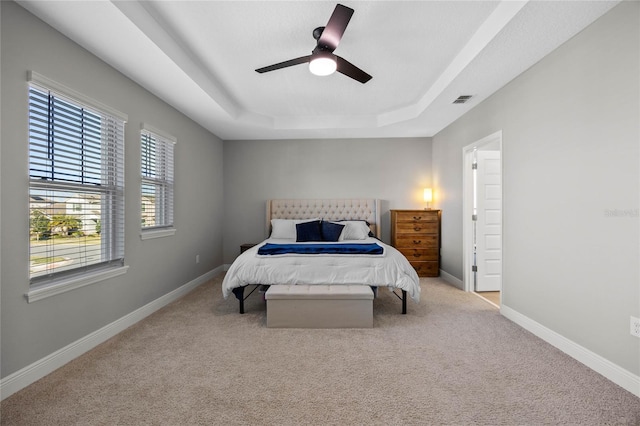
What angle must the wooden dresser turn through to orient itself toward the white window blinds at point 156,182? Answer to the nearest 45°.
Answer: approximately 45° to its right

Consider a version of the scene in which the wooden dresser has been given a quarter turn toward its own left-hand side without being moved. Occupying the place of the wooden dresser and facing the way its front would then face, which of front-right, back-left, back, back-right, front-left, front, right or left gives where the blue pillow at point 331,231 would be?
back-right

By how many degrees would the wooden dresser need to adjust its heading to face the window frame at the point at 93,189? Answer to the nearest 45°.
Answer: approximately 45° to its right

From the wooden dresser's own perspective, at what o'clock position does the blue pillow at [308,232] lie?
The blue pillow is roughly at 2 o'clock from the wooden dresser.

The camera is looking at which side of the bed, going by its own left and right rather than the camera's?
front

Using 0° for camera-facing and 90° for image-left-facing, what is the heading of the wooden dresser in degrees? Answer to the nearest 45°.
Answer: approximately 0°

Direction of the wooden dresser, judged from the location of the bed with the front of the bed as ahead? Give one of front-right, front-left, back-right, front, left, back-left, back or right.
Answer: back-left

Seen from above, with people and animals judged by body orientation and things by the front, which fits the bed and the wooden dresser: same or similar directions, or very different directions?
same or similar directions

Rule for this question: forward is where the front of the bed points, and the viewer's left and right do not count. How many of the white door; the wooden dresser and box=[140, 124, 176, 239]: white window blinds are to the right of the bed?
1

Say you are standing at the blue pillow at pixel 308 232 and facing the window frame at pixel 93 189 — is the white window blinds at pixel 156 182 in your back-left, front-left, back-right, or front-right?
front-right

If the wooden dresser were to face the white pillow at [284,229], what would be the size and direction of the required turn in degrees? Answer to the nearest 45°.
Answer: approximately 90° to its right

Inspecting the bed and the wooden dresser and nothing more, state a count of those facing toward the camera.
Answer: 2

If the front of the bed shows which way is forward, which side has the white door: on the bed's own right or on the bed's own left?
on the bed's own left

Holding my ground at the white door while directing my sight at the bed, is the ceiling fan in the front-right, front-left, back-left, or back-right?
front-left
